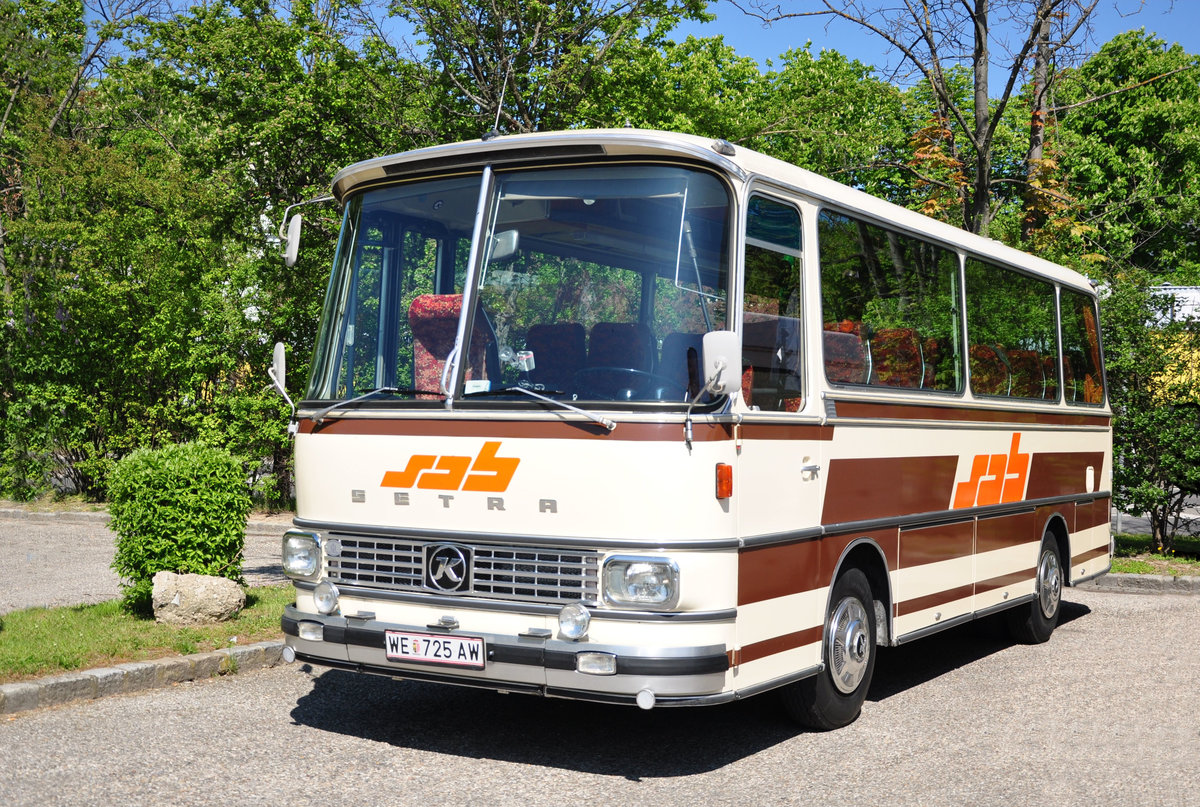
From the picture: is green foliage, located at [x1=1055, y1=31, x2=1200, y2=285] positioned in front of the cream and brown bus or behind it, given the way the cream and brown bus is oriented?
behind

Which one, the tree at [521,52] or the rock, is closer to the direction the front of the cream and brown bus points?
the rock

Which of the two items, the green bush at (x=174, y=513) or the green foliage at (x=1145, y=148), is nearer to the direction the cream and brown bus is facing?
the green bush

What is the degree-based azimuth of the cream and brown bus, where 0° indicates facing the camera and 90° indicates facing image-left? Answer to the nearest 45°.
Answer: approximately 45°

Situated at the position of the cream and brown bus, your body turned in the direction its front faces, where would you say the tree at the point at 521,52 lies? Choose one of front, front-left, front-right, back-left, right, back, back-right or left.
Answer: back-right

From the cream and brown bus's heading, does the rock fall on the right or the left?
on its right

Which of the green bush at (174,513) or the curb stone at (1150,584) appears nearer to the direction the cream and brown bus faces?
the green bush

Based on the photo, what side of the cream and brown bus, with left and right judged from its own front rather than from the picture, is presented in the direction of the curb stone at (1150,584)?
back

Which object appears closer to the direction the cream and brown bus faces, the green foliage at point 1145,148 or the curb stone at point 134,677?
the curb stone

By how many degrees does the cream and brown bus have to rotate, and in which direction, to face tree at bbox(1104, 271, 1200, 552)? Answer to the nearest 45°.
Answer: approximately 180°
